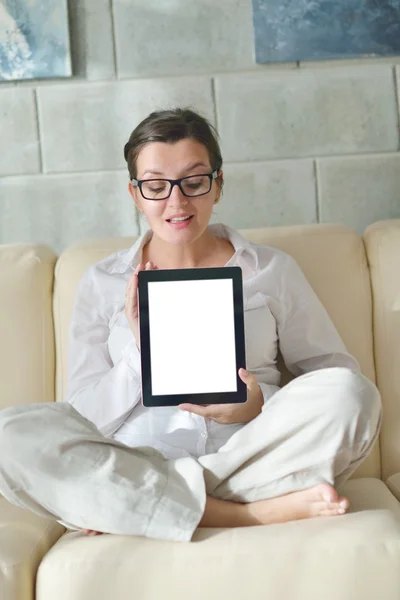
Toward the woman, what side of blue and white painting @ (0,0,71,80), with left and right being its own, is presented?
front

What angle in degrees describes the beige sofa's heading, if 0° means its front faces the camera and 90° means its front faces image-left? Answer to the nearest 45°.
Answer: approximately 0°

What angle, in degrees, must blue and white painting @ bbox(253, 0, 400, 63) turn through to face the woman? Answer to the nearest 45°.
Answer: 0° — it already faces them

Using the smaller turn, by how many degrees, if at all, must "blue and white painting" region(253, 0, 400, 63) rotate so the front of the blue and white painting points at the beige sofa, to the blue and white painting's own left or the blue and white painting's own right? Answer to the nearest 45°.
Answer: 0° — it already faces it

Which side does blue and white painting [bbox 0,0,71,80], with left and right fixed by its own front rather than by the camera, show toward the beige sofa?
front

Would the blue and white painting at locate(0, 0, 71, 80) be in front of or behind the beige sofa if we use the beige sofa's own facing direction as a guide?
behind

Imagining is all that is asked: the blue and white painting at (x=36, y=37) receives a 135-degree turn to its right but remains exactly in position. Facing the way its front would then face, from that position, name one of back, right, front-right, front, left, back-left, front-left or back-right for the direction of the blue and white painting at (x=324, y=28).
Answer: back-right

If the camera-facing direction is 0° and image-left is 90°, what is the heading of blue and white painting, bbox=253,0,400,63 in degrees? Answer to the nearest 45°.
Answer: approximately 0°

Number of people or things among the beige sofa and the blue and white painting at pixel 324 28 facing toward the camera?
2

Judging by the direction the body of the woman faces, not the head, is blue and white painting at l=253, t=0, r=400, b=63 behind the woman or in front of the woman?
behind
